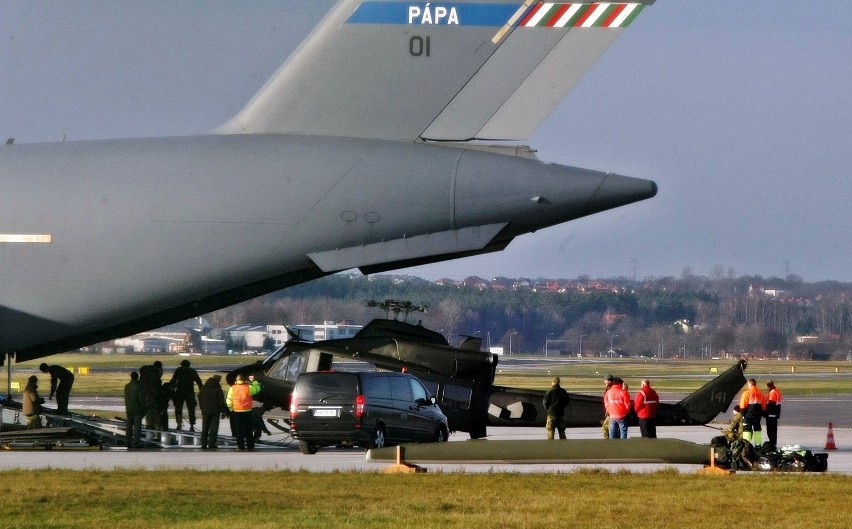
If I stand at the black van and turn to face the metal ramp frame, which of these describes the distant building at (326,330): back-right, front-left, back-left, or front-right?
front-right

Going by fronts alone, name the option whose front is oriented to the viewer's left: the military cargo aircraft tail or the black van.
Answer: the military cargo aircraft tail

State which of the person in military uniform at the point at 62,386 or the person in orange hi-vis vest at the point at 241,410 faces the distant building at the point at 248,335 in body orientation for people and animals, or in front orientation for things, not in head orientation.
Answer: the person in orange hi-vis vest

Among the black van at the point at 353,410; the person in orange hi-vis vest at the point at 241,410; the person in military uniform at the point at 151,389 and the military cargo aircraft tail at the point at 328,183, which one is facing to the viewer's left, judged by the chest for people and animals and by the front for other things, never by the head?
the military cargo aircraft tail

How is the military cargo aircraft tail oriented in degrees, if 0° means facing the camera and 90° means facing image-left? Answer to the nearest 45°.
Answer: approximately 90°

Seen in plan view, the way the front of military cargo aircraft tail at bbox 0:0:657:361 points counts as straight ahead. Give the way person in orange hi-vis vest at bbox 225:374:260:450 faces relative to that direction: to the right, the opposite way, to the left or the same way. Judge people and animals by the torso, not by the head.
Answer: to the right

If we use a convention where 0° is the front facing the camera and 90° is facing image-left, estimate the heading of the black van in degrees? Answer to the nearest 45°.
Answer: approximately 225°

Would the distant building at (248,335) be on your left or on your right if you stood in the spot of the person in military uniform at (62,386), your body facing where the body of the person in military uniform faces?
on your right

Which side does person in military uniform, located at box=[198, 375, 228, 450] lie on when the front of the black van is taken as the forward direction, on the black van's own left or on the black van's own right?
on the black van's own left

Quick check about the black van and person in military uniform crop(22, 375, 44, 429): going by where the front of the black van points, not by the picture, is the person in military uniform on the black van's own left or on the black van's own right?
on the black van's own left

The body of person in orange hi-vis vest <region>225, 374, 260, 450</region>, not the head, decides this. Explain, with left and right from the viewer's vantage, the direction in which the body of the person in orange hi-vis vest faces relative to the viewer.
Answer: facing away from the viewer

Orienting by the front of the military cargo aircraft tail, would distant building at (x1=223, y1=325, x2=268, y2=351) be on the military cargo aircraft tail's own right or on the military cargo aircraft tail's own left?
on the military cargo aircraft tail's own right

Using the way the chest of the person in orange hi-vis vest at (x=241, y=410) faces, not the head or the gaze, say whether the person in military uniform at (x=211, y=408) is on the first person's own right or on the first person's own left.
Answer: on the first person's own left
